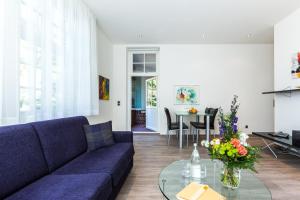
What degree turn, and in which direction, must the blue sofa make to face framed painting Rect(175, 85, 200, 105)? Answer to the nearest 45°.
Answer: approximately 90° to its left

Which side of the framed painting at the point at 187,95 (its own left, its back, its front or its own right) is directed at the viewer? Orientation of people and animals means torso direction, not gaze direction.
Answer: front

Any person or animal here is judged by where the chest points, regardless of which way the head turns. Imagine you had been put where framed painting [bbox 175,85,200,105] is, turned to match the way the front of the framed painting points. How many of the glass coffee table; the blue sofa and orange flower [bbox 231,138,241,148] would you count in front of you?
3

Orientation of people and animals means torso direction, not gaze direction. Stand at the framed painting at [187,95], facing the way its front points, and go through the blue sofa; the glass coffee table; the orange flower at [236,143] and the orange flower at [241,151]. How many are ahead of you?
4

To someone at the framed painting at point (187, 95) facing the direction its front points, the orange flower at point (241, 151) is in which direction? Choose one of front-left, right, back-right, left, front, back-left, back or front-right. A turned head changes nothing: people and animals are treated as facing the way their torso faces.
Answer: front

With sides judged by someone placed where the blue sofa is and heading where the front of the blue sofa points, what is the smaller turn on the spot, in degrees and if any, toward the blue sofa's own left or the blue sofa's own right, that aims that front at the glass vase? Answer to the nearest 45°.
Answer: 0° — it already faces it

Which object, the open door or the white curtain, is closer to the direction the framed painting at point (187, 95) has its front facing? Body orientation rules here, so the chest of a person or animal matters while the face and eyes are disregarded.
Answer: the white curtain

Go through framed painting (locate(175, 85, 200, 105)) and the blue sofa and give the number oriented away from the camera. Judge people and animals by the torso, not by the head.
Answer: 0

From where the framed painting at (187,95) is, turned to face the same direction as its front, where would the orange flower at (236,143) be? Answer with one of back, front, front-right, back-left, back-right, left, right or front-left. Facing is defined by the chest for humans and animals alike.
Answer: front

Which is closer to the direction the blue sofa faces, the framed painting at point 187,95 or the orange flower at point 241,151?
the orange flower

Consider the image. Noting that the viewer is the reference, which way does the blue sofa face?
facing the viewer and to the right of the viewer

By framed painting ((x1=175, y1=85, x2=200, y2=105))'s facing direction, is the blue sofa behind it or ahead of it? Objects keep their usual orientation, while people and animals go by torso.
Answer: ahead

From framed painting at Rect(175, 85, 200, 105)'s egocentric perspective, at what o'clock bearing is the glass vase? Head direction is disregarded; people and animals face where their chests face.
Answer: The glass vase is roughly at 12 o'clock from the framed painting.

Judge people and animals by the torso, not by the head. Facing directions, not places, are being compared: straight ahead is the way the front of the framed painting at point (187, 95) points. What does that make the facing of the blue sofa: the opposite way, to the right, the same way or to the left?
to the left
